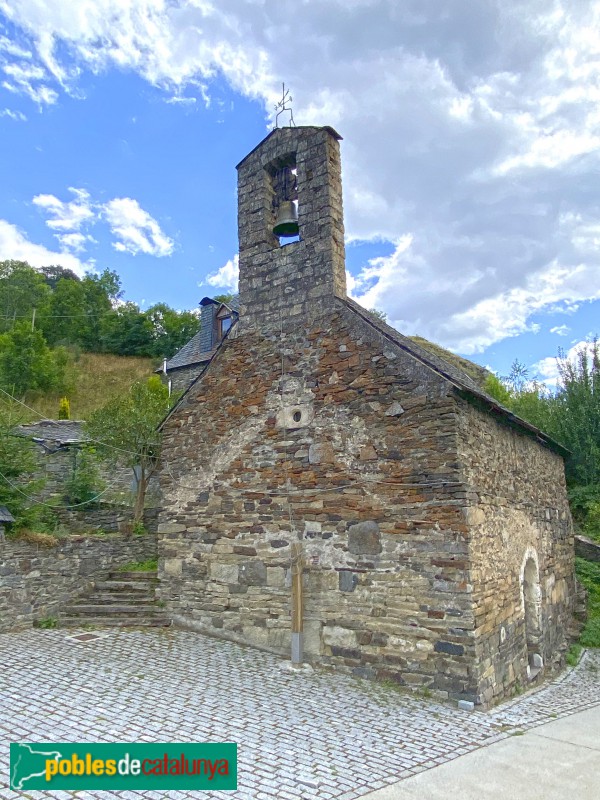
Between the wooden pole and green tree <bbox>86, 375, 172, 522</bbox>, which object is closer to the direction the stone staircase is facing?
the wooden pole

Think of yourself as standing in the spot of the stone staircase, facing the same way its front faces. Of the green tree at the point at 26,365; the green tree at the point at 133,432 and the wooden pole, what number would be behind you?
2

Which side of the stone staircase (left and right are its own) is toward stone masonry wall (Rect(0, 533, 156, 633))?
right

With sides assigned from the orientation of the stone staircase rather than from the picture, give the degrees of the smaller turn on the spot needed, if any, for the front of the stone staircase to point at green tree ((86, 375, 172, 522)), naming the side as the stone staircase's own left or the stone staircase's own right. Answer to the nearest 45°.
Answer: approximately 180°

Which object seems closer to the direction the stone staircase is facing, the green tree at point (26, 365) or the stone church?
the stone church

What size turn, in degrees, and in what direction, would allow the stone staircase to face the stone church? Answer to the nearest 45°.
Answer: approximately 45° to its left

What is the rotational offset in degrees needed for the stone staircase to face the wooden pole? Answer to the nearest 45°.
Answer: approximately 45° to its left

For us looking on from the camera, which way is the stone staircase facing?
facing the viewer

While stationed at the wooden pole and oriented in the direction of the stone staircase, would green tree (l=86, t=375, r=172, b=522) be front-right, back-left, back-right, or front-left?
front-right

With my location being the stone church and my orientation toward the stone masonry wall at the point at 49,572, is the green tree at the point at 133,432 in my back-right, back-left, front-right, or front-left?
front-right

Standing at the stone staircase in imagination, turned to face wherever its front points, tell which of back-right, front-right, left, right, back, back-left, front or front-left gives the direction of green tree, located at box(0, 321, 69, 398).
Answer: back

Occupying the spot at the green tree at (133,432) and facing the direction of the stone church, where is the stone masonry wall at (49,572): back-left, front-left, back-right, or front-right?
front-right

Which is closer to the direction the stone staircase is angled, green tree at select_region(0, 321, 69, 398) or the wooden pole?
the wooden pole
